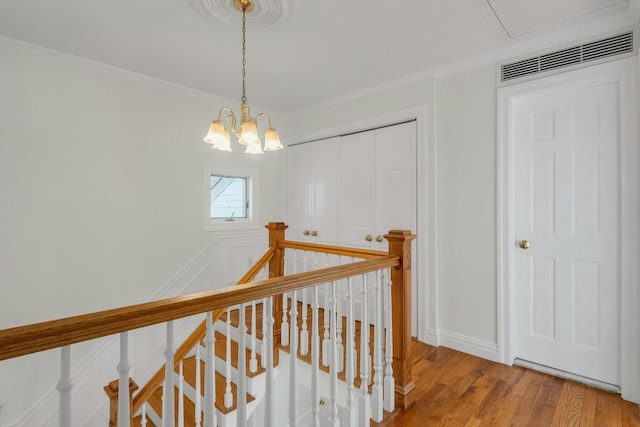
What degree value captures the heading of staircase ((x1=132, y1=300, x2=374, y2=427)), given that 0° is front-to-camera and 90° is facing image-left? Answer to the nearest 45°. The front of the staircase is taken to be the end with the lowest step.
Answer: approximately 45°

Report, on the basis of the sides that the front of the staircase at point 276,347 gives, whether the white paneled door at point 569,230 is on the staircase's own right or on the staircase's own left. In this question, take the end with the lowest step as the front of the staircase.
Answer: on the staircase's own left

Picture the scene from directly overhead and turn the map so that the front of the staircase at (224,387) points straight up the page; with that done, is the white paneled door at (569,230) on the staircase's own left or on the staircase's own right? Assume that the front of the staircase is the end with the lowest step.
on the staircase's own left

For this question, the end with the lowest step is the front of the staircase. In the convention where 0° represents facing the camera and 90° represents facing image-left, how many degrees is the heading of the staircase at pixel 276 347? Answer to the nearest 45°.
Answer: approximately 45°
